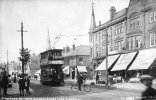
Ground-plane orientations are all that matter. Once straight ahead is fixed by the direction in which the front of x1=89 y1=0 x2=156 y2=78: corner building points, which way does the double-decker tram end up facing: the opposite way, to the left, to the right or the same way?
to the left

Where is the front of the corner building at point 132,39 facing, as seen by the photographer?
facing the viewer and to the left of the viewer

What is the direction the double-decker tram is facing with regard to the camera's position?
facing the viewer and to the right of the viewer

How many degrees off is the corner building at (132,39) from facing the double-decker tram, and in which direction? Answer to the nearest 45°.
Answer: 0° — it already faces it

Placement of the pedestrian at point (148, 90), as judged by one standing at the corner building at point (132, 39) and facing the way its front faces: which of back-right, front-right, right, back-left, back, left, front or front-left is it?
front-left
